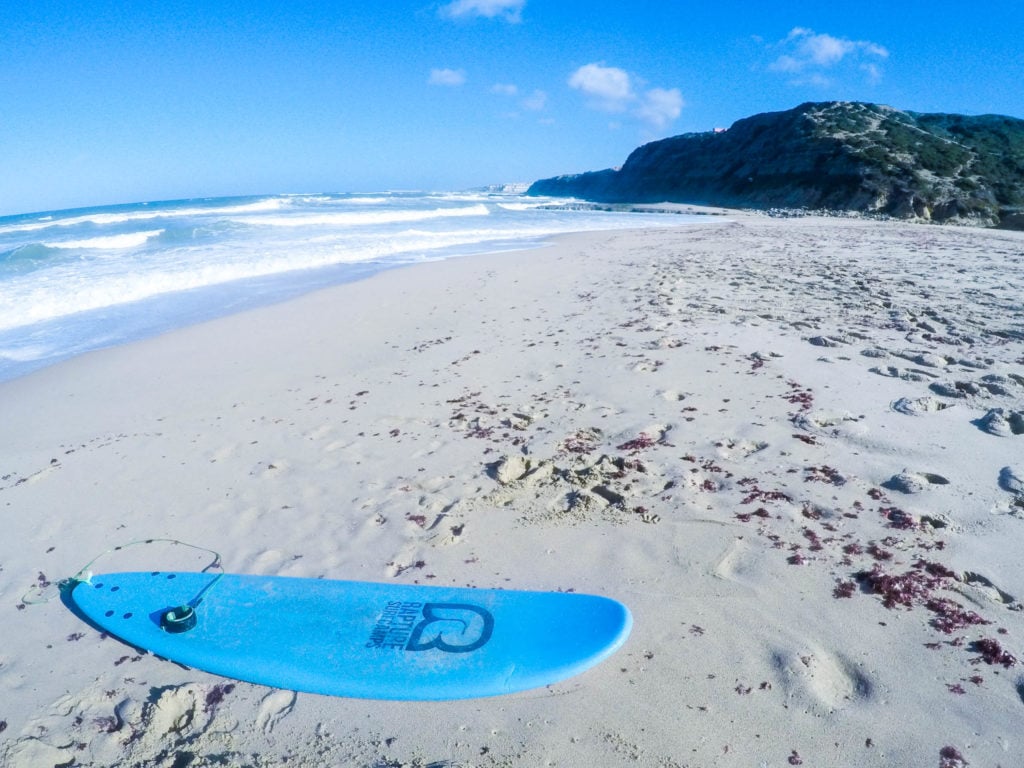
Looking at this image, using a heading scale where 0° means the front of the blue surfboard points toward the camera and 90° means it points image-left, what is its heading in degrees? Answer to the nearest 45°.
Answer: approximately 270°
